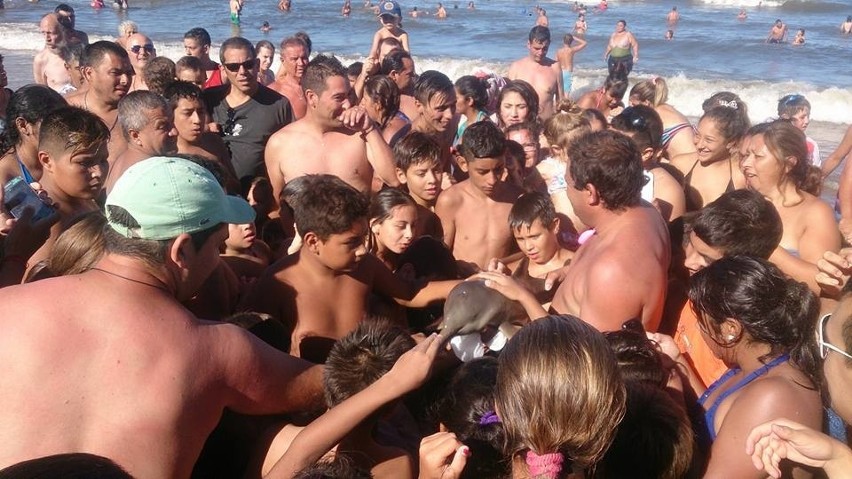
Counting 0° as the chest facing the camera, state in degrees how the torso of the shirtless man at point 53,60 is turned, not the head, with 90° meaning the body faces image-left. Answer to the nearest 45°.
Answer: approximately 315°

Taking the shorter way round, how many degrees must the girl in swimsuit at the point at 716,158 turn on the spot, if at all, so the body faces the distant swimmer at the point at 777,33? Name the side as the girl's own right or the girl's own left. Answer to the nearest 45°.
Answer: approximately 135° to the girl's own right

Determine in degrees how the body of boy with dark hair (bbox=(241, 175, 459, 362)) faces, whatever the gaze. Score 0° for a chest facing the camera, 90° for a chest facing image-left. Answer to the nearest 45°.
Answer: approximately 315°

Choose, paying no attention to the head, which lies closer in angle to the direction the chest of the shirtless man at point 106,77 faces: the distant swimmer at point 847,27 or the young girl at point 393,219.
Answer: the young girl

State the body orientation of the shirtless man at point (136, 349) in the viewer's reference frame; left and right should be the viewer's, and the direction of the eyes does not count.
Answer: facing away from the viewer and to the right of the viewer

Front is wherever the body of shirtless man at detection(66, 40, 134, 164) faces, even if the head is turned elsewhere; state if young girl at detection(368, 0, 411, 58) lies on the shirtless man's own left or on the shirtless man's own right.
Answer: on the shirtless man's own left

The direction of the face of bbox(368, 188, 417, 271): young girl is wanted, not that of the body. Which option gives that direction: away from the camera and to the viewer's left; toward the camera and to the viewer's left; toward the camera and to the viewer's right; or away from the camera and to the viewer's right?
toward the camera and to the viewer's right

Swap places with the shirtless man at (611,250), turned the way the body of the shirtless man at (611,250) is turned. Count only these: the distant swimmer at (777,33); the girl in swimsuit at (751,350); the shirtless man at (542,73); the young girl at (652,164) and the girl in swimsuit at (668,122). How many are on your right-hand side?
4

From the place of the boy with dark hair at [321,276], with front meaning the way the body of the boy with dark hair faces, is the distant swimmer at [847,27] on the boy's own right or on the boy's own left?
on the boy's own left

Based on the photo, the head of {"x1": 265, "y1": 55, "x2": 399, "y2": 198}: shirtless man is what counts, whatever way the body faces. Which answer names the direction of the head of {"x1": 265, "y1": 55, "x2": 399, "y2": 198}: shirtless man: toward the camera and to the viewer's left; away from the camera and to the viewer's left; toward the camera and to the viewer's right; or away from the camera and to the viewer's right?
toward the camera and to the viewer's right

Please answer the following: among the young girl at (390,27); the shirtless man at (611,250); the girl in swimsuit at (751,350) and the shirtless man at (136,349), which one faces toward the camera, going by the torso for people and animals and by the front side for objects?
the young girl

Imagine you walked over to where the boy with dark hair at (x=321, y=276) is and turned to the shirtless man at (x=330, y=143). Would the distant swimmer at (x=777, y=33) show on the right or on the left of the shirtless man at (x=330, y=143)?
right

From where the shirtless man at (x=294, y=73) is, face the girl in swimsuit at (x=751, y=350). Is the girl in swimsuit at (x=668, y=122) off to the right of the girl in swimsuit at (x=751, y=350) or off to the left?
left
